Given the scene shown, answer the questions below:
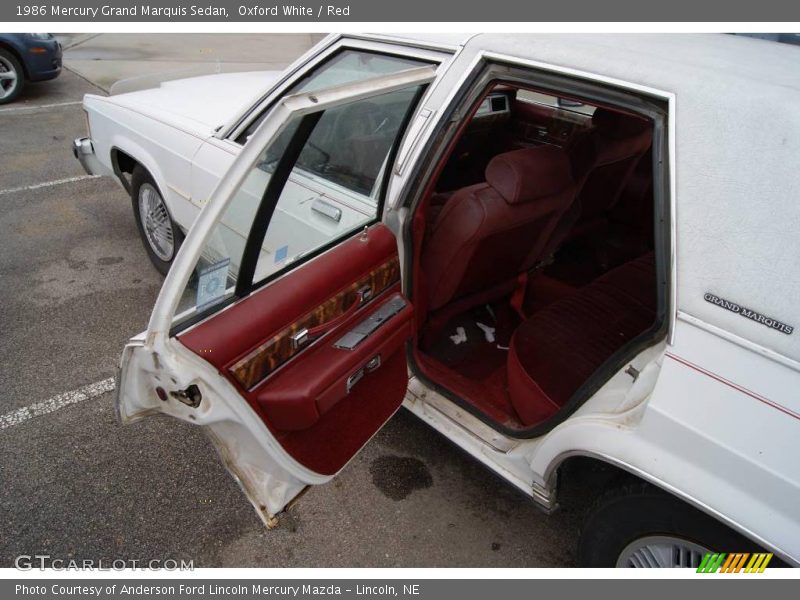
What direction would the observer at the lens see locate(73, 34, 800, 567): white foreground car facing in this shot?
facing away from the viewer and to the left of the viewer

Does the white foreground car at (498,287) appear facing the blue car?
yes
